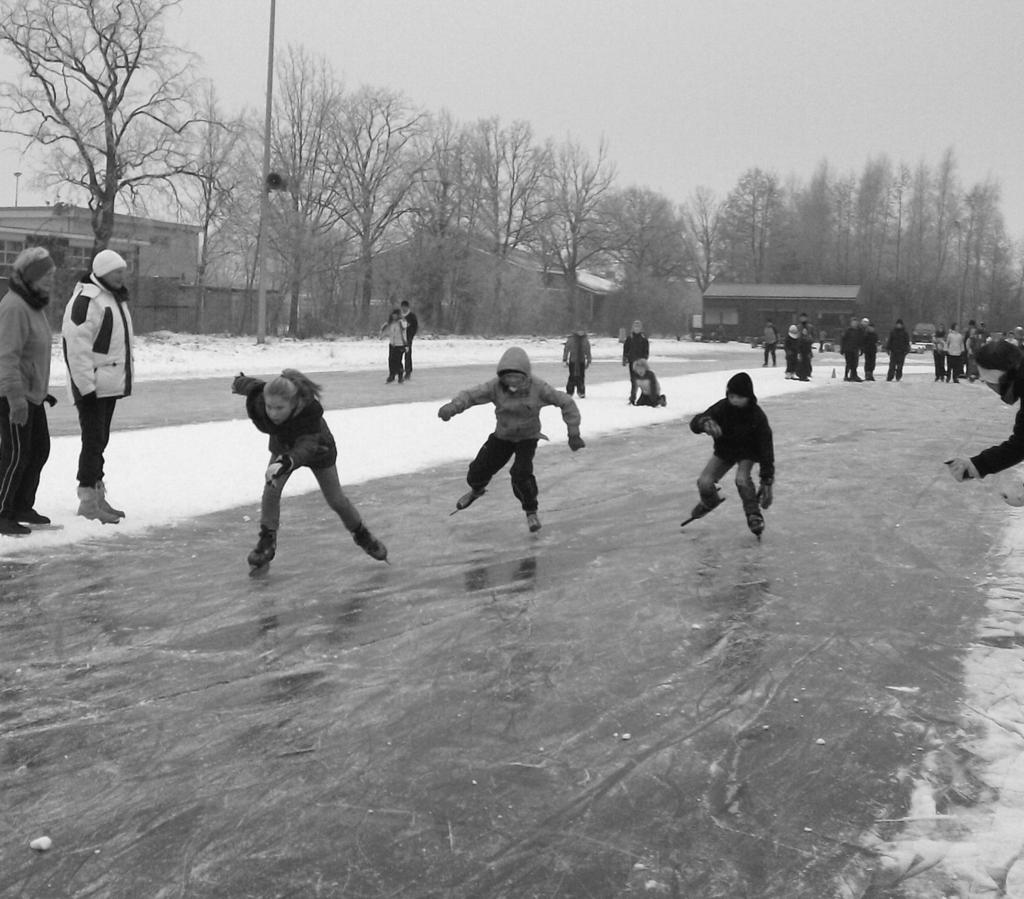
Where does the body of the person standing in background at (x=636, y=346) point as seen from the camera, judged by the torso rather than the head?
toward the camera

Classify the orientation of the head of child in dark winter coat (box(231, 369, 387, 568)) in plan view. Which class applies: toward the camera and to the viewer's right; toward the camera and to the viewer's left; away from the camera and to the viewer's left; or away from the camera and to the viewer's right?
toward the camera and to the viewer's left

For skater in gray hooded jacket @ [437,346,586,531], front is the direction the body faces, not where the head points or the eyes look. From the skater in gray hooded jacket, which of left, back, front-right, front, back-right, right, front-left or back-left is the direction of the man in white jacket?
right

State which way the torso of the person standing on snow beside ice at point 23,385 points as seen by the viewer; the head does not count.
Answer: to the viewer's right

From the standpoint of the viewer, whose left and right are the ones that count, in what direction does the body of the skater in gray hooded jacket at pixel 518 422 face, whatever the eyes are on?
facing the viewer

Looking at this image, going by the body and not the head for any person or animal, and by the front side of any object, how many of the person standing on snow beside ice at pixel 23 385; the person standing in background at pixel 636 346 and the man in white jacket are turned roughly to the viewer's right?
2

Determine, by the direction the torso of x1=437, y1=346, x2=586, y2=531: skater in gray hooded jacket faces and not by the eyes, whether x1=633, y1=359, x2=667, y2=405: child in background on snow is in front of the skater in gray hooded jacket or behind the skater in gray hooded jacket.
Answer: behind

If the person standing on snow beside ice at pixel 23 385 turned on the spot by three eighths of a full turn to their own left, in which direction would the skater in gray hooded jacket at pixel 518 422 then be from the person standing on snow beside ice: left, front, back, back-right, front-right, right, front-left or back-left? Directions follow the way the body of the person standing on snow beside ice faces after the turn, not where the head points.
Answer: back-right

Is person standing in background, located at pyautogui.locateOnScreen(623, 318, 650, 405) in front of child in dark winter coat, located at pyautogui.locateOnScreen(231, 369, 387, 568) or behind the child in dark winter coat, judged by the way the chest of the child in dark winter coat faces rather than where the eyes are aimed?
behind

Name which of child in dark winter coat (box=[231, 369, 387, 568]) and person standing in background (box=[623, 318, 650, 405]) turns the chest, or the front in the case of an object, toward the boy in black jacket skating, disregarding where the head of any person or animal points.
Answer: the person standing in background

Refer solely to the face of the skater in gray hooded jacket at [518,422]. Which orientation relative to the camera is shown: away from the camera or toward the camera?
toward the camera

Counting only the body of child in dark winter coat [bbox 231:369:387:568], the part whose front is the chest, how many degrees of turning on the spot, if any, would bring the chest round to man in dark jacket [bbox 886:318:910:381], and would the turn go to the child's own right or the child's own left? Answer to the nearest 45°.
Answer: approximately 180°

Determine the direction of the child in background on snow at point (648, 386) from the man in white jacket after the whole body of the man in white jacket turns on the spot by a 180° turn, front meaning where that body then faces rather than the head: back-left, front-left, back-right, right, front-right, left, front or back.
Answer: back-right

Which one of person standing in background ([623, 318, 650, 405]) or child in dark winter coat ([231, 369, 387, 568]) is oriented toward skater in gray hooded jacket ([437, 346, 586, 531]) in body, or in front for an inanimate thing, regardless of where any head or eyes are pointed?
the person standing in background
